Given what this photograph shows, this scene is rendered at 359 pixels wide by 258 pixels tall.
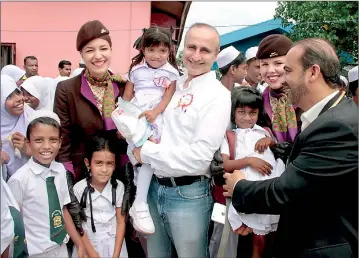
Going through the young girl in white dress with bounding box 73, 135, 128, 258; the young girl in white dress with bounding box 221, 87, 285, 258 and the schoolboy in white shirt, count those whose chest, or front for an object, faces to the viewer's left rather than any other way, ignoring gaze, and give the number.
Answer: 0

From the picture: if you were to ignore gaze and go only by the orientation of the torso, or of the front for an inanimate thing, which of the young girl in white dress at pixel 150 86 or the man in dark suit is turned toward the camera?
the young girl in white dress

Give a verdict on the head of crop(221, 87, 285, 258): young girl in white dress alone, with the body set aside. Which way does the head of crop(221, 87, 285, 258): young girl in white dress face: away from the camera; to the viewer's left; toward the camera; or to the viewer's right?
toward the camera

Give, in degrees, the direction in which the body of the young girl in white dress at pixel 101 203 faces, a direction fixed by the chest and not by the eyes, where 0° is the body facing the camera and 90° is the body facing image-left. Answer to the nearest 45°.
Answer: approximately 0°

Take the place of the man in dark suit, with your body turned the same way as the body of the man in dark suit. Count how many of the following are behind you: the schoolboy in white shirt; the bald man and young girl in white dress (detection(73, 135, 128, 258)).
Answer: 0

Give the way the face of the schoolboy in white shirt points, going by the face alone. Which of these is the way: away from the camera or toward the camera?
toward the camera

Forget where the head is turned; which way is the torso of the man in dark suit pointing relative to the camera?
to the viewer's left

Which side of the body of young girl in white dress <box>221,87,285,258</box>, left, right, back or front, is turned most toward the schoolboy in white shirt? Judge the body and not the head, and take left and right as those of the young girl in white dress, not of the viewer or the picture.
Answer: right

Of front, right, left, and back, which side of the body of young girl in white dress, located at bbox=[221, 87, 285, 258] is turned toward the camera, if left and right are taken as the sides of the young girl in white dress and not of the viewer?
front

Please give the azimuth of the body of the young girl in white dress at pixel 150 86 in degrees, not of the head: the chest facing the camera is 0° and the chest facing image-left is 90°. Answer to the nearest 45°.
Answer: approximately 0°

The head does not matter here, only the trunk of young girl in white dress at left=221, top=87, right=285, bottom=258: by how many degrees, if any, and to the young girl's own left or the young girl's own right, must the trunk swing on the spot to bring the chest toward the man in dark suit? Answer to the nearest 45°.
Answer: approximately 45° to the young girl's own left

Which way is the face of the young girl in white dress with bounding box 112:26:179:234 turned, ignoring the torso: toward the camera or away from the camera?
toward the camera
